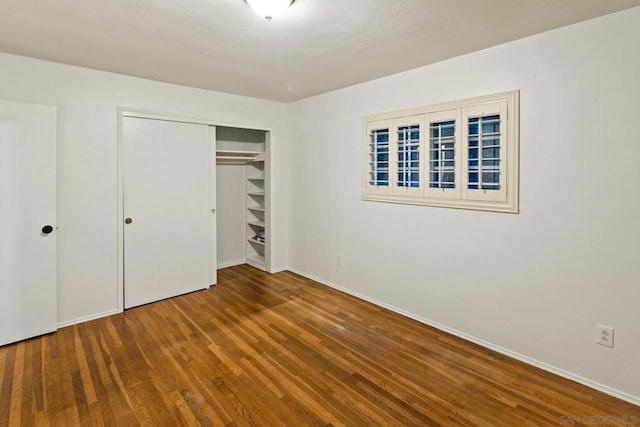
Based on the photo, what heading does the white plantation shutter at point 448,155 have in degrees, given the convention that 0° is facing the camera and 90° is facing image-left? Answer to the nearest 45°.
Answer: approximately 45°

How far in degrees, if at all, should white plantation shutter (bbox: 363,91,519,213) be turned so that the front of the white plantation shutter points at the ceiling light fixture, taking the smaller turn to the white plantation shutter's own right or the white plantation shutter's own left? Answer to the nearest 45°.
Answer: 0° — it already faces it

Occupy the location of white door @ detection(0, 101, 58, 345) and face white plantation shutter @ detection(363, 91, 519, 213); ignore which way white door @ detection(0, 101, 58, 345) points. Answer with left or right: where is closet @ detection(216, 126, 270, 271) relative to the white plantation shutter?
left

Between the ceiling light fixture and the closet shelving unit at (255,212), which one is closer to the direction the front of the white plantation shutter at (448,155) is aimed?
the ceiling light fixture

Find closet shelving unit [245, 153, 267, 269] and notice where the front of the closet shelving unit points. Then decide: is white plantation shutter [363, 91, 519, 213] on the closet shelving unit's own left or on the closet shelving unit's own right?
on the closet shelving unit's own left

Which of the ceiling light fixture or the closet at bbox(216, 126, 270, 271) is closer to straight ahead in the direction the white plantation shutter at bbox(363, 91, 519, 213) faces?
the ceiling light fixture

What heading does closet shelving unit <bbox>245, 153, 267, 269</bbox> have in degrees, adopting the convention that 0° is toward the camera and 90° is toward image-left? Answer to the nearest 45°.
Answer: approximately 45°
